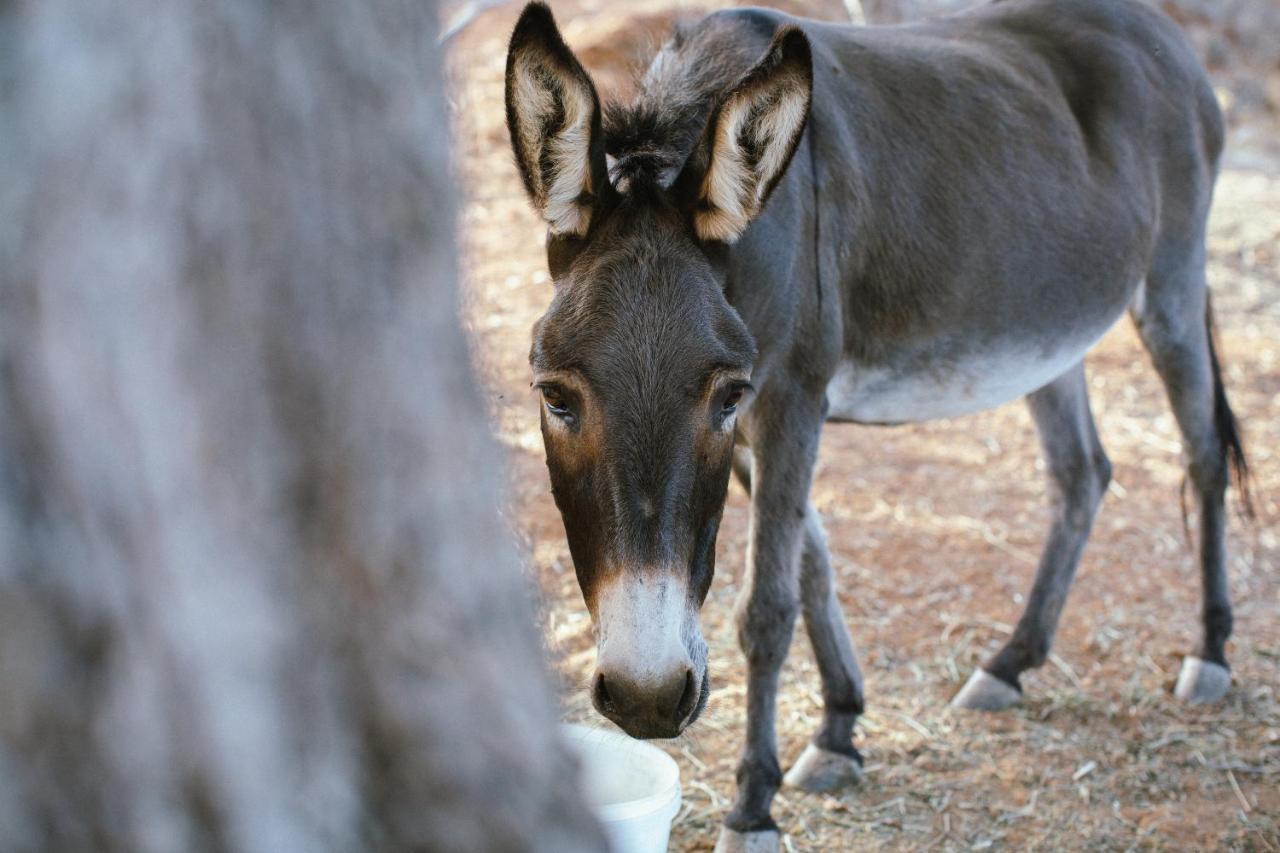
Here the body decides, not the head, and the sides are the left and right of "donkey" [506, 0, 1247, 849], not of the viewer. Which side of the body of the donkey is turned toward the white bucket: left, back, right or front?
front

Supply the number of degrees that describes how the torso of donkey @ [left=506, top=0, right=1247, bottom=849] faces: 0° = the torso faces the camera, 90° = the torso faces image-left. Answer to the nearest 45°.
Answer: approximately 45°
